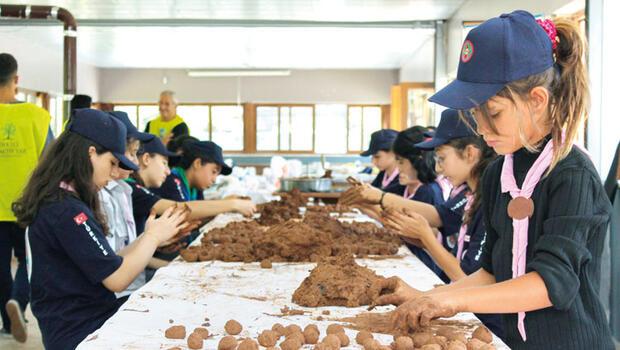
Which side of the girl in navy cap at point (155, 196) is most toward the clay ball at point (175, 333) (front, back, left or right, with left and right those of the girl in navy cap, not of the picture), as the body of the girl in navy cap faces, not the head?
right

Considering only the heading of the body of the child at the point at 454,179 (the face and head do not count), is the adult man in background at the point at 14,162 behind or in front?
in front

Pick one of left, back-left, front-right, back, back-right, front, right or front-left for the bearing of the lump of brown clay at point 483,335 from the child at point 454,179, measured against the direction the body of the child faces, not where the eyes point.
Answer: left

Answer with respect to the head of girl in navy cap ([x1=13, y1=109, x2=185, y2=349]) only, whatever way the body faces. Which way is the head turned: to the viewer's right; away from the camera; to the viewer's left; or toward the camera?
to the viewer's right

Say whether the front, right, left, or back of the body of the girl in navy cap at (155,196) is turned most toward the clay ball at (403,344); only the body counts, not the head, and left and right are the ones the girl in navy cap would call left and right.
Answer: right

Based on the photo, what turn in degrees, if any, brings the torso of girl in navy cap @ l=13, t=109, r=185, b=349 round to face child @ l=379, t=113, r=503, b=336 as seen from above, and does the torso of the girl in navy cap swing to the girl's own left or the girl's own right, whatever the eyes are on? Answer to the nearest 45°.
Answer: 0° — they already face them

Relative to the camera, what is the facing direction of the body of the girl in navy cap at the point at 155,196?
to the viewer's right

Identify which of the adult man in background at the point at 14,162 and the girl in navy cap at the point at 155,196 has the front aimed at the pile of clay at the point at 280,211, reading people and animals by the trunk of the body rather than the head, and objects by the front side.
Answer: the girl in navy cap

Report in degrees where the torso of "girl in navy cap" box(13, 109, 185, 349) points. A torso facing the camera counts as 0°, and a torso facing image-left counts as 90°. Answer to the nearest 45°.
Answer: approximately 270°

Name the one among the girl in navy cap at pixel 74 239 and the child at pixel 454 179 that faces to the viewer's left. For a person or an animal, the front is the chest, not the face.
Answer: the child
